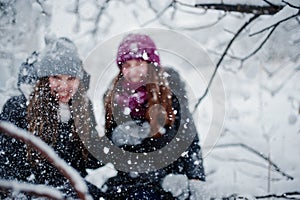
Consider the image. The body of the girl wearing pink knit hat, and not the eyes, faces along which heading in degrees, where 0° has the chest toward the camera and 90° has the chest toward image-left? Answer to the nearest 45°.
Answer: approximately 45°
